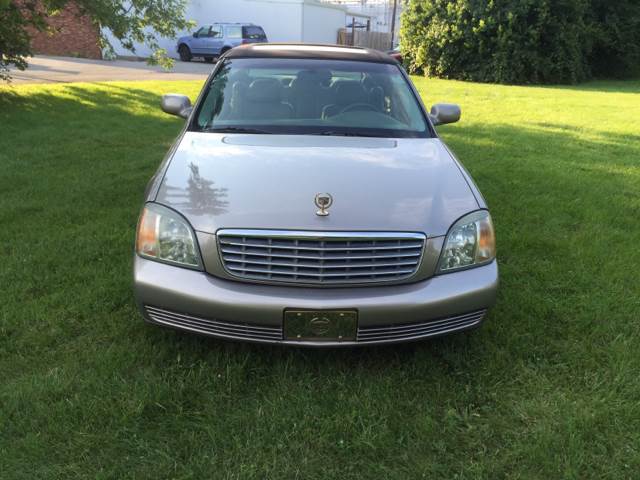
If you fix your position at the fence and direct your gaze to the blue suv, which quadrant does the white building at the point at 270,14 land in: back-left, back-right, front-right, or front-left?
front-right

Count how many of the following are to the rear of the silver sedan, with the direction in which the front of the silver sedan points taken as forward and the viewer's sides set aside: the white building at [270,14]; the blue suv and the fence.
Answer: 3

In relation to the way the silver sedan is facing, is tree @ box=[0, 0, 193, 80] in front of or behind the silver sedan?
behind

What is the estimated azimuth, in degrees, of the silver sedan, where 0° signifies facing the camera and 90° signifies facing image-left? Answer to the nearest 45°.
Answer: approximately 0°

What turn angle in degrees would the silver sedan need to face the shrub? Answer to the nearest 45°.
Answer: approximately 180°

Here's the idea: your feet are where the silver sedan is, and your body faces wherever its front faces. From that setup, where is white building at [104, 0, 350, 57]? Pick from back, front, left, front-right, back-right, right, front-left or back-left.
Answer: back

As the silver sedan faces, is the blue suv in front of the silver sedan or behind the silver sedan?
behind

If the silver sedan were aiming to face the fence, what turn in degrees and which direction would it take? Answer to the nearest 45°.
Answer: approximately 180°

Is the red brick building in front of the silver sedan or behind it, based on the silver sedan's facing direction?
behind
